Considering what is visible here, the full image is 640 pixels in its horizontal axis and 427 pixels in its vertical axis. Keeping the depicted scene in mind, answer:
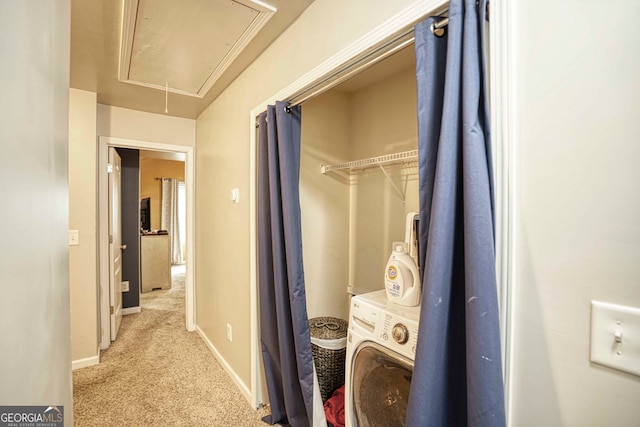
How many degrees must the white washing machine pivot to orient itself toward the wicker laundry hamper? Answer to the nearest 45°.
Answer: approximately 90° to its right

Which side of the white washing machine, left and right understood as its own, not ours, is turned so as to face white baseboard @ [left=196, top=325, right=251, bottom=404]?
right

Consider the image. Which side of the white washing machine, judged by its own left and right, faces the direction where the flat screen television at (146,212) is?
right

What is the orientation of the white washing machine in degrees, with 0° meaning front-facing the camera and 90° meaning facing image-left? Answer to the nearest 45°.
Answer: approximately 45°

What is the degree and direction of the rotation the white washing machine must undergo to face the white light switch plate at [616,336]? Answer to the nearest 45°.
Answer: approximately 90° to its left

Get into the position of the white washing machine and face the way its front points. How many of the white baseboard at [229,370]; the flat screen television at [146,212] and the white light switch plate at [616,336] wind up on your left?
1
